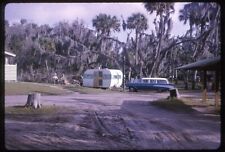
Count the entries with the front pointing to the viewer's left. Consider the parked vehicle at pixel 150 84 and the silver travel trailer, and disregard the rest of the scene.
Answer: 1
